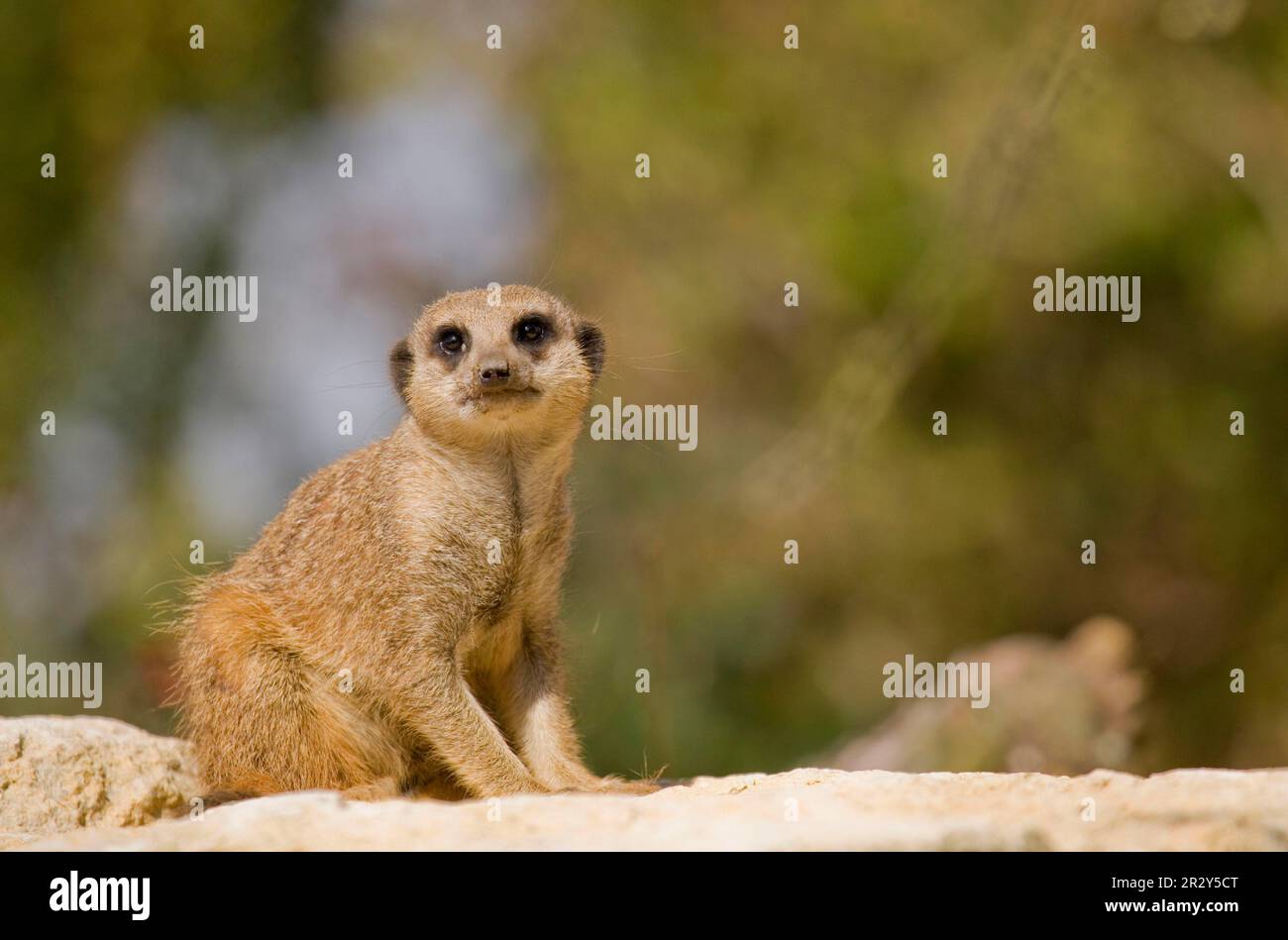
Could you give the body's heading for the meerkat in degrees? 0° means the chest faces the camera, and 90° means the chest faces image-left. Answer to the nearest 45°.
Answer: approximately 315°

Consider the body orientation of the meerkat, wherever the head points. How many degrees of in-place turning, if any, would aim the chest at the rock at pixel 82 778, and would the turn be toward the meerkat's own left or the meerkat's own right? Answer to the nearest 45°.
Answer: approximately 135° to the meerkat's own right
